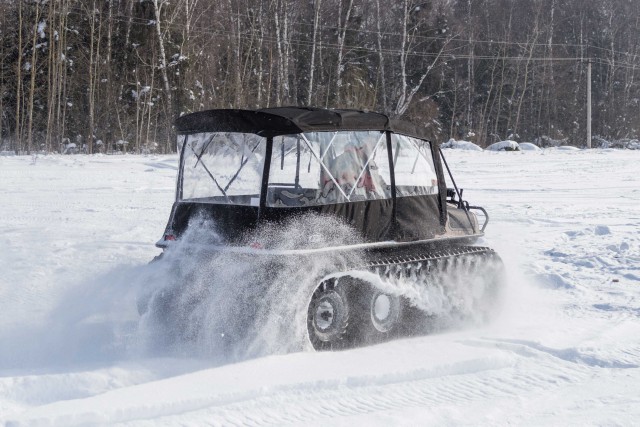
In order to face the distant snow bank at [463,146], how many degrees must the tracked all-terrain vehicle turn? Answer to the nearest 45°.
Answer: approximately 45° to its left

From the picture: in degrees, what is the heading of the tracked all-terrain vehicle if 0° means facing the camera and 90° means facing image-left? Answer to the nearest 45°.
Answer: approximately 225°
